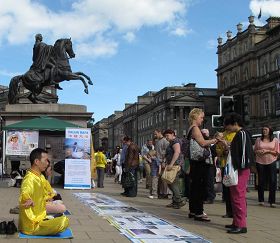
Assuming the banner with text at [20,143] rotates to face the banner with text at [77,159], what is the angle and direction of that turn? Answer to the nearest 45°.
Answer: approximately 45° to its left

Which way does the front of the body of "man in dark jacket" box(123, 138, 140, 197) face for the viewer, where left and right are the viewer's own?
facing to the left of the viewer

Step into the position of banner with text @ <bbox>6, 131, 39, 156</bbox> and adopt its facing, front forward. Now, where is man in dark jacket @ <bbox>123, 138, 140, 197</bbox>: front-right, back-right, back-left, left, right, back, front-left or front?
front-left

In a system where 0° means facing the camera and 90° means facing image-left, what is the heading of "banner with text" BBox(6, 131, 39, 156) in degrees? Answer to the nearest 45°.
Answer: approximately 0°

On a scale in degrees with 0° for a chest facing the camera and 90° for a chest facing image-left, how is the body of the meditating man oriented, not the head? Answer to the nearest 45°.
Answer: approximately 270°

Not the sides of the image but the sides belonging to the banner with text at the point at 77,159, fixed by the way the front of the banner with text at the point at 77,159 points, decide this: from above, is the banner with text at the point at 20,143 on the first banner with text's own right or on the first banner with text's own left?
on the first banner with text's own right

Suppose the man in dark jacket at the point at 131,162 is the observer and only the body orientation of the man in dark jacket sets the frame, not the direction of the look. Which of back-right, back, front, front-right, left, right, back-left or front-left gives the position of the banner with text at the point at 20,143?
front-right

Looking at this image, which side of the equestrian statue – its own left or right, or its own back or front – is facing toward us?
right

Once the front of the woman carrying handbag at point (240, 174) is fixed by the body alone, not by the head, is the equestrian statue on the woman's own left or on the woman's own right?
on the woman's own right
